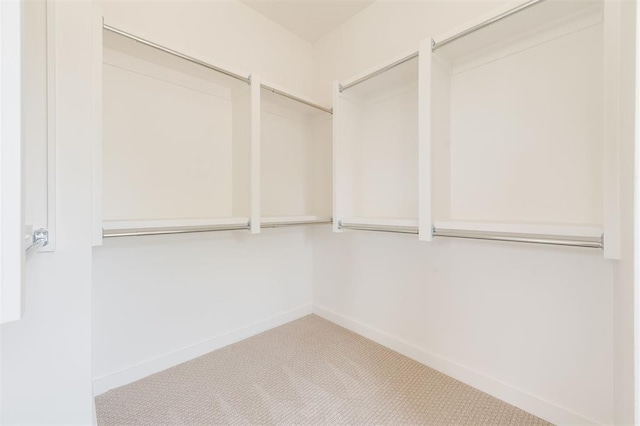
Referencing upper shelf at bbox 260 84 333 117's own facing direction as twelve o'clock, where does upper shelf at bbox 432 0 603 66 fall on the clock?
upper shelf at bbox 432 0 603 66 is roughly at 12 o'clock from upper shelf at bbox 260 84 333 117.

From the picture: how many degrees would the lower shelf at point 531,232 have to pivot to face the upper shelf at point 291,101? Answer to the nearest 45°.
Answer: approximately 45° to its right

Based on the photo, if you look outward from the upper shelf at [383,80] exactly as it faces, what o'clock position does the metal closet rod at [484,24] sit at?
The metal closet rod is roughly at 9 o'clock from the upper shelf.

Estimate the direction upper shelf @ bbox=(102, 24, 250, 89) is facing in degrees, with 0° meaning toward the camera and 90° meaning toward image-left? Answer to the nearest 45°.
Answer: approximately 315°

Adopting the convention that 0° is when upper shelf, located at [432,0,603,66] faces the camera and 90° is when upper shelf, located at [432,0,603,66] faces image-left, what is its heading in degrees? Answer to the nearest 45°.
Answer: approximately 45°

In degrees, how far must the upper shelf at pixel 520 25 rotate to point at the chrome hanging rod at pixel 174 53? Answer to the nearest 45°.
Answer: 0° — it already faces it

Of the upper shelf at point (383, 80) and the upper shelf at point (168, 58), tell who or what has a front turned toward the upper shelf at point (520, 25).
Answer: the upper shelf at point (168, 58)

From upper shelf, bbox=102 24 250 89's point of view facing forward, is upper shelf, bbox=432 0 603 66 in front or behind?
in front
